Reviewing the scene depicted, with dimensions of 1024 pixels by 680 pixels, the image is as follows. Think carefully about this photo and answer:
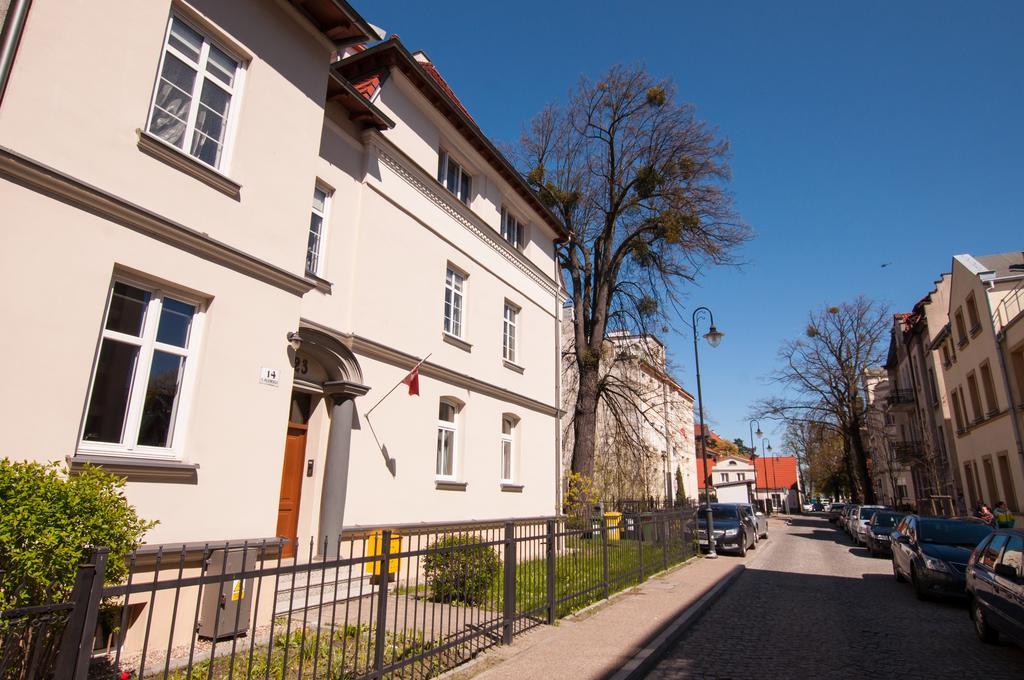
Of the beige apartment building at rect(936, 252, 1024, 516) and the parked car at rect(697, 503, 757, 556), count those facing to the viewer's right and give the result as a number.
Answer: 0

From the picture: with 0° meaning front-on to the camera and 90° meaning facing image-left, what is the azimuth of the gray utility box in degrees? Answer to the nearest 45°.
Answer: approximately 315°

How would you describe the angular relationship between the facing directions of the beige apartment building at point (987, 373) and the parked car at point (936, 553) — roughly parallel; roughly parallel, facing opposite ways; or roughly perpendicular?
roughly perpendicular

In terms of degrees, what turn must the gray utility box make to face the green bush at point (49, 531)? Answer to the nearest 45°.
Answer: approximately 90° to its right

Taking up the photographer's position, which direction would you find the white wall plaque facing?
facing the viewer and to the right of the viewer

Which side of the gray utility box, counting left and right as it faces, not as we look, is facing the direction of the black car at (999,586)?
front

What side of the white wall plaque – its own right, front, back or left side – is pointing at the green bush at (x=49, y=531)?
right

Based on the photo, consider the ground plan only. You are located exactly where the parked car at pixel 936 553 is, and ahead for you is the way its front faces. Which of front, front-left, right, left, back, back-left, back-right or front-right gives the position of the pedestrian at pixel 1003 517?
back-left

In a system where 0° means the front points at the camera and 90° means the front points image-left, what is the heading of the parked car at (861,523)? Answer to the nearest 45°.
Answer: approximately 315°

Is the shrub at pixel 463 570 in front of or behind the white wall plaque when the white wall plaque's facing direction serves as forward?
in front

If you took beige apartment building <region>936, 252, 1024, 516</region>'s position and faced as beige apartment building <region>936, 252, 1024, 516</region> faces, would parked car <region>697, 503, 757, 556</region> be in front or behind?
in front

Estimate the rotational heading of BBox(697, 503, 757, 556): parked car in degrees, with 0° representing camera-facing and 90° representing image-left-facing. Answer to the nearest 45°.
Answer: approximately 0°

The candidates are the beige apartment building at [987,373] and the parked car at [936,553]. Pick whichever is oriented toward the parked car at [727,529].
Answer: the beige apartment building

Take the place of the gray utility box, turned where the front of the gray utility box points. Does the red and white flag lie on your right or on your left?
on your left
